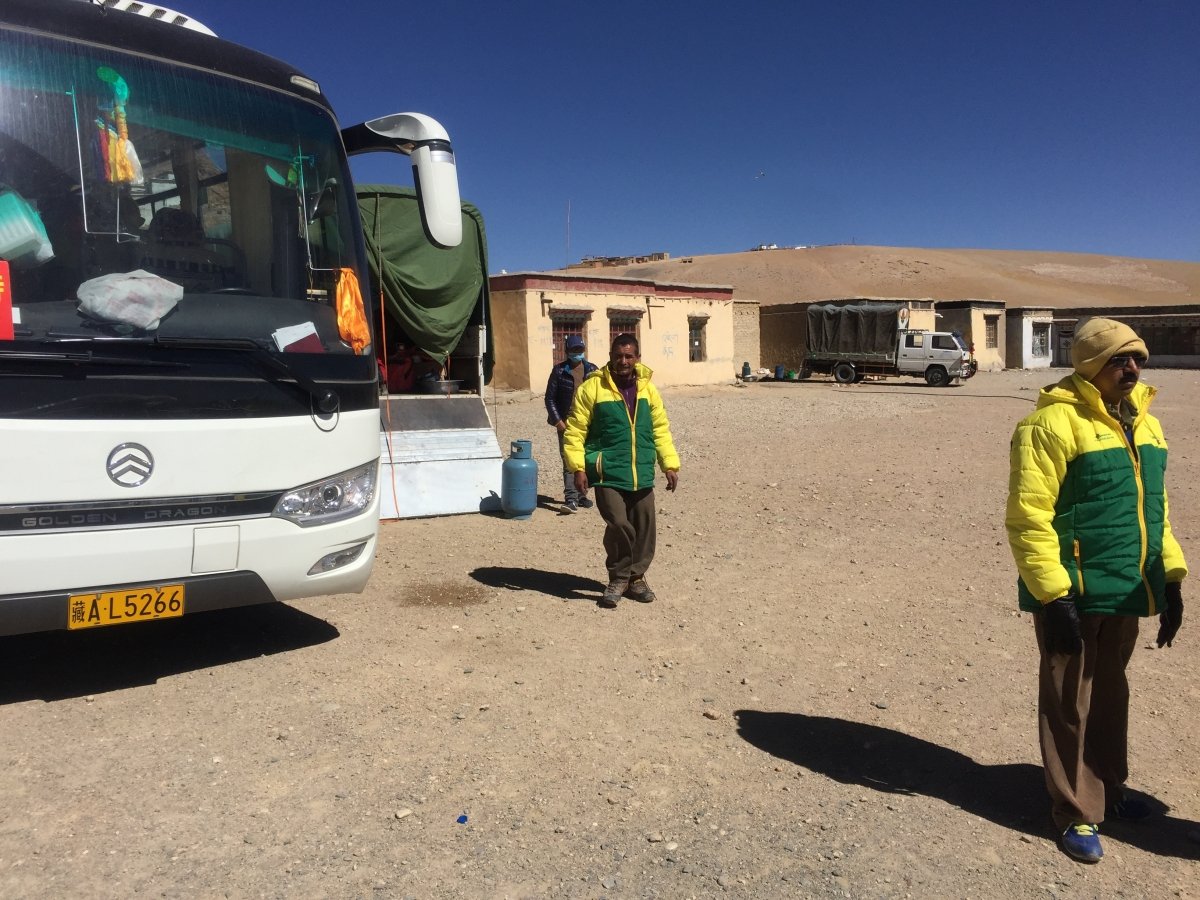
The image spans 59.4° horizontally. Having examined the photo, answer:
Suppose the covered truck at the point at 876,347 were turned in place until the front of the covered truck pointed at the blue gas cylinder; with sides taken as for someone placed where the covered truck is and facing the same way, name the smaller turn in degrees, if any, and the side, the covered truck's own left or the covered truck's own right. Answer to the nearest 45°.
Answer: approximately 90° to the covered truck's own right

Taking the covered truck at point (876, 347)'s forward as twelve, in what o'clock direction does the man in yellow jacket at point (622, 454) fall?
The man in yellow jacket is roughly at 3 o'clock from the covered truck.

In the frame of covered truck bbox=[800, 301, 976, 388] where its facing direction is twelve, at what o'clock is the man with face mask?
The man with face mask is roughly at 3 o'clock from the covered truck.

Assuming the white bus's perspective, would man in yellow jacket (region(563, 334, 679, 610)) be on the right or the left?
on its left

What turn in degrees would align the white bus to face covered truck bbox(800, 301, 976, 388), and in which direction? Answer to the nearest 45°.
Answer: approximately 135° to its left

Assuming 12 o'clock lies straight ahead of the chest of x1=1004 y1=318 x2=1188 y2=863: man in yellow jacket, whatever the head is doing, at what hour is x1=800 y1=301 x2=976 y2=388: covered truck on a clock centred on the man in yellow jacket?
The covered truck is roughly at 7 o'clock from the man in yellow jacket.

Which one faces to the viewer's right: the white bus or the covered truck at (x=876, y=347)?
the covered truck

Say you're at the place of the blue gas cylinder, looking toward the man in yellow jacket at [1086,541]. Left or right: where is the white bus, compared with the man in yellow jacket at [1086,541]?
right

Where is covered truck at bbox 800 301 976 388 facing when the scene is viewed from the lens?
facing to the right of the viewer

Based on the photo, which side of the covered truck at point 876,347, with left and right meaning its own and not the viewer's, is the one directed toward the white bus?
right
